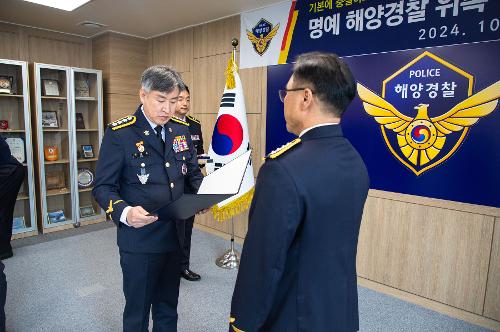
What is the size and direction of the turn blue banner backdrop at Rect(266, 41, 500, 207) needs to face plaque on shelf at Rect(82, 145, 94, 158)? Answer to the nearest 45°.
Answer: approximately 45° to its right

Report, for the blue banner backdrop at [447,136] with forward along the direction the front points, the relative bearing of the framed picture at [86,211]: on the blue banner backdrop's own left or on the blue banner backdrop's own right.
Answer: on the blue banner backdrop's own right

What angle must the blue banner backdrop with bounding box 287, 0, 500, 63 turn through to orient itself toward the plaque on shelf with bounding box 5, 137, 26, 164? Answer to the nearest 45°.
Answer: approximately 45° to its right

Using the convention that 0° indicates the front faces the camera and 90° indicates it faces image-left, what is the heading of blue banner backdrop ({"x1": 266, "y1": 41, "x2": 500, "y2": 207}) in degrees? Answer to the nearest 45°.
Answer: approximately 45°

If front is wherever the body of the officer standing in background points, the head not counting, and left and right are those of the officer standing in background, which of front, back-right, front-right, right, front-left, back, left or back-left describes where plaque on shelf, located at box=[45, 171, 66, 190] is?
back-right

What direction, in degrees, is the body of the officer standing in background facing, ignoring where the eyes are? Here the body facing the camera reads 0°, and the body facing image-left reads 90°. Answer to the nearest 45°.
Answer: approximately 0°

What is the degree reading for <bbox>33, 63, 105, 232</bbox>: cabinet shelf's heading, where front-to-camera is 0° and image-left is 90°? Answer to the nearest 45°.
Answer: approximately 315°

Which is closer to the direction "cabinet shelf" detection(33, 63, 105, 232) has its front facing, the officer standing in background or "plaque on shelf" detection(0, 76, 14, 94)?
the officer standing in background
